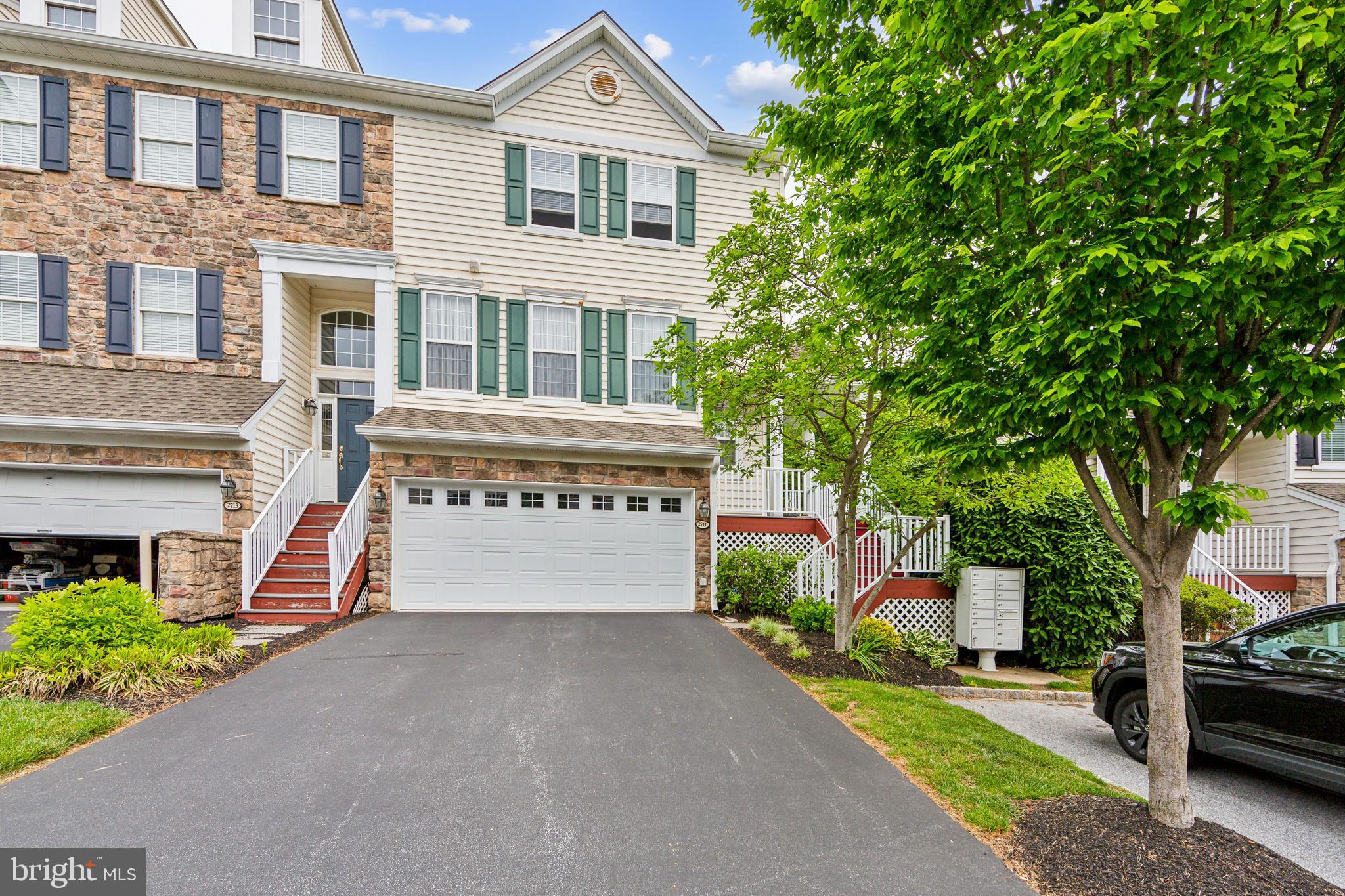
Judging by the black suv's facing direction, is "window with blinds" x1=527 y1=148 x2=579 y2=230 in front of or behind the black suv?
in front

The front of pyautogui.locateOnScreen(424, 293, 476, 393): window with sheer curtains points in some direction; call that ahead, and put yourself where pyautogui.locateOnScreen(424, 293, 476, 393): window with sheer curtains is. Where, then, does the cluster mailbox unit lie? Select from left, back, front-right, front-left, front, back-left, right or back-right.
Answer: front-left

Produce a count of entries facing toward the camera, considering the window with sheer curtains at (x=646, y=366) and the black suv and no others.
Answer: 1

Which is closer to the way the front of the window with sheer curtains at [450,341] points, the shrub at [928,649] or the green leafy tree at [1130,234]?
the green leafy tree

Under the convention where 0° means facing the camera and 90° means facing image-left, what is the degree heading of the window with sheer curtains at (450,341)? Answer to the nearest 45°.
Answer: approximately 0°

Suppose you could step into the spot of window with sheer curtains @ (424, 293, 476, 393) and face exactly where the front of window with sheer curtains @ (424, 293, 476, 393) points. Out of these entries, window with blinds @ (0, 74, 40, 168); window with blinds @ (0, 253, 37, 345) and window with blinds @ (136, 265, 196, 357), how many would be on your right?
3

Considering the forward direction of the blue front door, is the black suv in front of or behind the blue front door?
in front

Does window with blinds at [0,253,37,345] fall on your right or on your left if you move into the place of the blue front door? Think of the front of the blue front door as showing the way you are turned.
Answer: on your right

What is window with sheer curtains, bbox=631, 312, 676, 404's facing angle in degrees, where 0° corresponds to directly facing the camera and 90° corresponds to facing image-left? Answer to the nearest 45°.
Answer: approximately 0°
